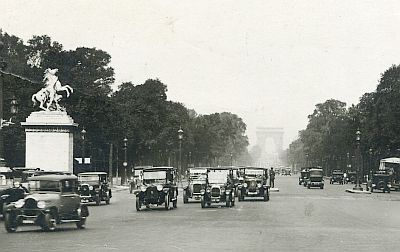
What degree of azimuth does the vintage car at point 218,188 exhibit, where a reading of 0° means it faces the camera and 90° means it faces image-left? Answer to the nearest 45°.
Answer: approximately 0°

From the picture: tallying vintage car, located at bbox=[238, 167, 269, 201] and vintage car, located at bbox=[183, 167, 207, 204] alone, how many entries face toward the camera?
2

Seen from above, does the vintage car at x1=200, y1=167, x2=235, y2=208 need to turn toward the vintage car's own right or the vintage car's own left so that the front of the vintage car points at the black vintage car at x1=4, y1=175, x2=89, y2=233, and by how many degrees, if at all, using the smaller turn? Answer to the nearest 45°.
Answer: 0° — it already faces it

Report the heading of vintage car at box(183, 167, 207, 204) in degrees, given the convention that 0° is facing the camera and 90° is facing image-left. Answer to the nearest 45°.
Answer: approximately 0°

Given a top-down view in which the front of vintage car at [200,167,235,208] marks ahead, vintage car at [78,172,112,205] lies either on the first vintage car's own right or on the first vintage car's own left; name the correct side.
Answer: on the first vintage car's own right

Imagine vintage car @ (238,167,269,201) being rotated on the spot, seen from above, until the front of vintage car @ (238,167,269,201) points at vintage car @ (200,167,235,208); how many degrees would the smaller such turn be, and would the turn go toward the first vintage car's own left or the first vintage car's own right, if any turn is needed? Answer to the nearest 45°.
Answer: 0° — it already faces it

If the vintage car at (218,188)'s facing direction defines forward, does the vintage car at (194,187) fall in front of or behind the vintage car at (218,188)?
behind
